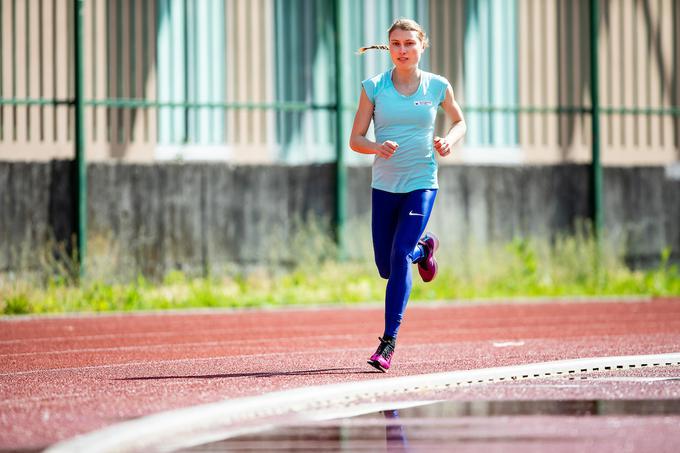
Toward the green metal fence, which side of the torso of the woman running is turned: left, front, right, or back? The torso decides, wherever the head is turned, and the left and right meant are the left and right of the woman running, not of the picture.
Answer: back

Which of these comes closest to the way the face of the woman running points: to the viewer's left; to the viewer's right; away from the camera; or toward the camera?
toward the camera

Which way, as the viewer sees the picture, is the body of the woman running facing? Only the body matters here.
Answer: toward the camera
